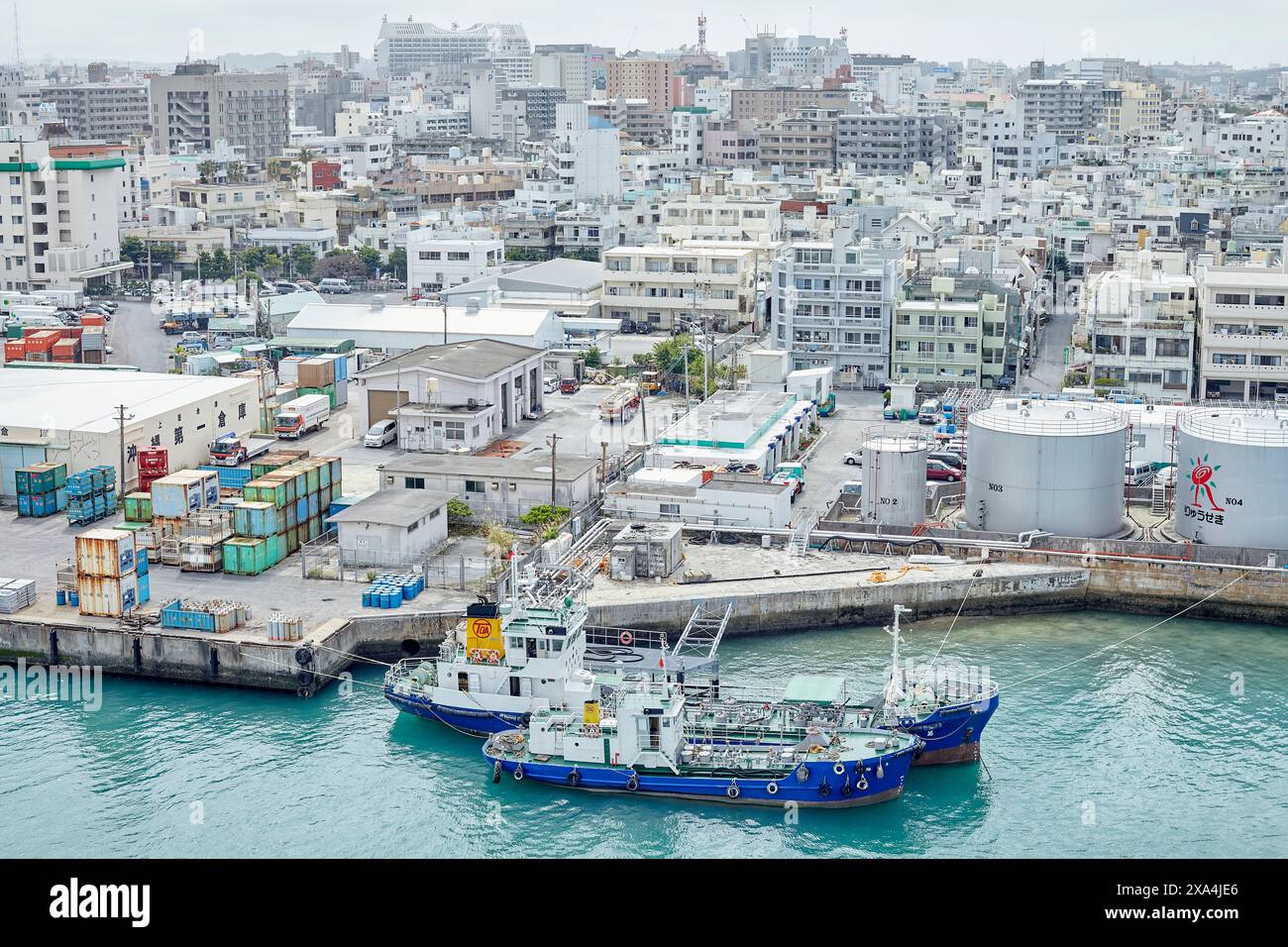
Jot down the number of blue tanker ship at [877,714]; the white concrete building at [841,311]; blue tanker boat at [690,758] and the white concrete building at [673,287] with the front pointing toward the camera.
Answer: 2

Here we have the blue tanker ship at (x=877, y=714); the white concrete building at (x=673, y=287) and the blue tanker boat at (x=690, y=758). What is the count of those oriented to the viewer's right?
2

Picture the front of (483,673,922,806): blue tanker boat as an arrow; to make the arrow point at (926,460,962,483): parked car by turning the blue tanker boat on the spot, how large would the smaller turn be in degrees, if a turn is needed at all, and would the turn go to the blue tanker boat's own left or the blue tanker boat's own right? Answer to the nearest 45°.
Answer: approximately 90° to the blue tanker boat's own left

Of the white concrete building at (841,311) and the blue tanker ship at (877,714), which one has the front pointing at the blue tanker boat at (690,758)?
the white concrete building

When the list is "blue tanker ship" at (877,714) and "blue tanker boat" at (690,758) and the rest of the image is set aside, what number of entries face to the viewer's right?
2

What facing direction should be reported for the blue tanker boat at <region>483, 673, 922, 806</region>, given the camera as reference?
facing to the right of the viewer

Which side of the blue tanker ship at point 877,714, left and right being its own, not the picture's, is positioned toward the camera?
right

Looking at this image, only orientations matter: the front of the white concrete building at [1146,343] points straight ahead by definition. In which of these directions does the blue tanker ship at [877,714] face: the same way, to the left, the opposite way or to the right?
to the left

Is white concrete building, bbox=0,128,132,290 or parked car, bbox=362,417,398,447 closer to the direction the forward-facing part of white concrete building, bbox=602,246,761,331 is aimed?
the parked car

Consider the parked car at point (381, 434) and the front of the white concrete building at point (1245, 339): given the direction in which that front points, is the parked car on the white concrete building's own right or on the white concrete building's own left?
on the white concrete building's own right
